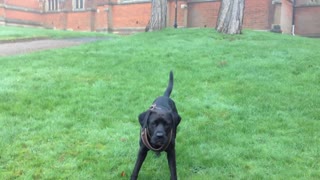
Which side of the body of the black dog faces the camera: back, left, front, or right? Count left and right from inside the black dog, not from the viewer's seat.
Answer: front

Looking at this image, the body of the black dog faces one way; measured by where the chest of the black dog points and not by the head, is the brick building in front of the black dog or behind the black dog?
behind
